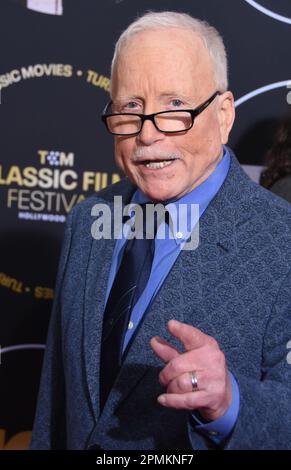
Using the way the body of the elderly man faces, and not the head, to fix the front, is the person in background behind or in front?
behind

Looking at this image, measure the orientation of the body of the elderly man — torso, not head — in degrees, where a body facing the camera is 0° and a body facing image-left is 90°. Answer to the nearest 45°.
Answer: approximately 45°
